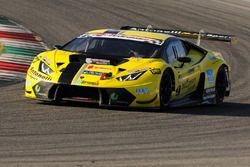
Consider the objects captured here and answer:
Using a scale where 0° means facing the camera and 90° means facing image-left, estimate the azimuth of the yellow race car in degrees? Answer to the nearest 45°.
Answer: approximately 45°
